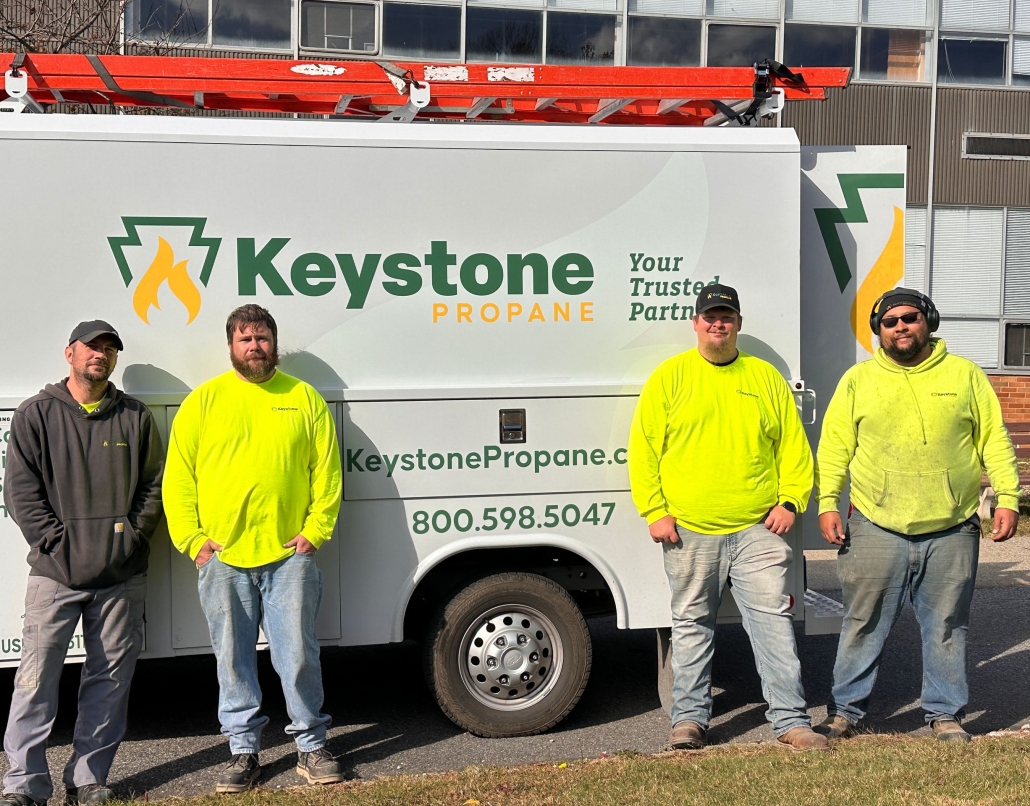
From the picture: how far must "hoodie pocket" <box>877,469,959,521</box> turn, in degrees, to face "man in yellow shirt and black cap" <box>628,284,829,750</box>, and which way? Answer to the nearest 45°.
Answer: approximately 90° to its right

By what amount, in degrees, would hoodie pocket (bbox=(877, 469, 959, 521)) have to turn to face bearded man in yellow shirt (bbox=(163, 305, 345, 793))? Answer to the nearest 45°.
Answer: approximately 45° to its right

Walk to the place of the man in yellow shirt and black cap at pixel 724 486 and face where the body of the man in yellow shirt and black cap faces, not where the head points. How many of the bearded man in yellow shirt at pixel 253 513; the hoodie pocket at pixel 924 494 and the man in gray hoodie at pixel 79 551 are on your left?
1

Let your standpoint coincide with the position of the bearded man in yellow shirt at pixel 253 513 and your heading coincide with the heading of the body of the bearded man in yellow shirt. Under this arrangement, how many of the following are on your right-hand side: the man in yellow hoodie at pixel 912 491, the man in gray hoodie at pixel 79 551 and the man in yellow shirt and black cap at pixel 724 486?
1

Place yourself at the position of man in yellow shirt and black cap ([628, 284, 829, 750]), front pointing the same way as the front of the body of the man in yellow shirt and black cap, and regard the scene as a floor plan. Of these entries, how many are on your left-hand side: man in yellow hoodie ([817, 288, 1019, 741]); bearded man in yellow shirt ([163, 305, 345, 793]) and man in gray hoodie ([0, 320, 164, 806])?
1

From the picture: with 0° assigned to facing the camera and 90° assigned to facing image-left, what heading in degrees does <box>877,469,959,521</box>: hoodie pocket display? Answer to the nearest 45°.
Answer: approximately 0°

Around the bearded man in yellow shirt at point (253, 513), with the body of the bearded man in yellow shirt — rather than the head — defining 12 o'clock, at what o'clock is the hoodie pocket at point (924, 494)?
The hoodie pocket is roughly at 9 o'clock from the bearded man in yellow shirt.

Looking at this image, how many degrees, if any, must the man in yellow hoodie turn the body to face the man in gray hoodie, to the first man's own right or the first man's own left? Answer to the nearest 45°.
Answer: approximately 45° to the first man's own right

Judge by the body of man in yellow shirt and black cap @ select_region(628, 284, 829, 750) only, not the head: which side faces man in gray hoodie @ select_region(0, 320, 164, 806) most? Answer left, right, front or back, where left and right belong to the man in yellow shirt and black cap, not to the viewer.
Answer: right
